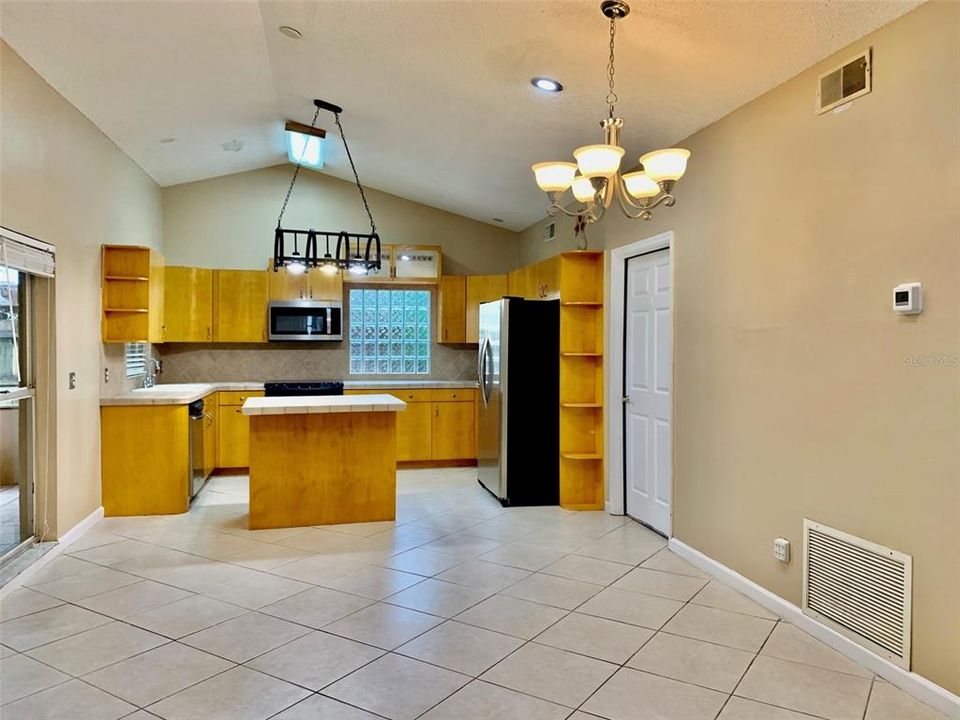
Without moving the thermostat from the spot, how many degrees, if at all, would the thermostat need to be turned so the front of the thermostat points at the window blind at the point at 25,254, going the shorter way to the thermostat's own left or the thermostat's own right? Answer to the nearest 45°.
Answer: approximately 45° to the thermostat's own right

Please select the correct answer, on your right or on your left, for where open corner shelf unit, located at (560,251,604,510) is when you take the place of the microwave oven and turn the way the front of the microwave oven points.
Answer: on your left

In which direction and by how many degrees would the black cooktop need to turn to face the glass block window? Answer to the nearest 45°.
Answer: approximately 135° to its left

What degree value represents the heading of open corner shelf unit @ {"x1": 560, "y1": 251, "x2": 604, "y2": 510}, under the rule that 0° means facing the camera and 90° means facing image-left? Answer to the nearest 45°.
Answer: approximately 0°

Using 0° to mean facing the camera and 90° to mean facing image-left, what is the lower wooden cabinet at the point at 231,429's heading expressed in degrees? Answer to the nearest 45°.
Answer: approximately 0°

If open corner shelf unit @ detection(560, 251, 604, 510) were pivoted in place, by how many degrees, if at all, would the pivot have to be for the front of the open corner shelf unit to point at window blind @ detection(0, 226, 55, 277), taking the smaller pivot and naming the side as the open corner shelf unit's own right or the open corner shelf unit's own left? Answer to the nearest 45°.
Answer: approximately 45° to the open corner shelf unit's own right

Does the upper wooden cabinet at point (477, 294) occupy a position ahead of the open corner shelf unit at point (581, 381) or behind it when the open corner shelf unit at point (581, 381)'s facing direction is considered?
behind

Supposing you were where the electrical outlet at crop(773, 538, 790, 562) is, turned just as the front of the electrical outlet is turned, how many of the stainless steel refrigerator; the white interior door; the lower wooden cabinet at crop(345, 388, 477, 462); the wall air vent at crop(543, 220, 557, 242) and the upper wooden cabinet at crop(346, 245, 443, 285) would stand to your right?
5

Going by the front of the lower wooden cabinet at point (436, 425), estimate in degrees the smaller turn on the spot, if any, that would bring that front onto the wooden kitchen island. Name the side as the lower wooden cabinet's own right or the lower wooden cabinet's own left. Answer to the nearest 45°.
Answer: approximately 45° to the lower wooden cabinet's own right
